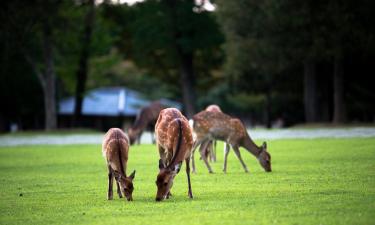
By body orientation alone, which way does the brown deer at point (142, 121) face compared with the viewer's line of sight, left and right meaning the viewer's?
facing to the left of the viewer

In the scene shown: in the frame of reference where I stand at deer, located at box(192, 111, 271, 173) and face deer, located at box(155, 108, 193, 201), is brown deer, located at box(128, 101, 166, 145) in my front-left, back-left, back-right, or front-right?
back-right

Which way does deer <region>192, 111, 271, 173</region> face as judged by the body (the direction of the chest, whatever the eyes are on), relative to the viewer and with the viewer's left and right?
facing to the right of the viewer

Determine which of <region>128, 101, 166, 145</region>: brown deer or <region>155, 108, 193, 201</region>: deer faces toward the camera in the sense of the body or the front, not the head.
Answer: the deer

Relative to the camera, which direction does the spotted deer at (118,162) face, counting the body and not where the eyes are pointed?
toward the camera

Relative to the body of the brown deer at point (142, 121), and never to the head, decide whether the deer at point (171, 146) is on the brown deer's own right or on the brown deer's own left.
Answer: on the brown deer's own left

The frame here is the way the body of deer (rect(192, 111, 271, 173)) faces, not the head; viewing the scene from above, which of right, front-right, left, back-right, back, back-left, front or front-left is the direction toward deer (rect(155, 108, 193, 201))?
right

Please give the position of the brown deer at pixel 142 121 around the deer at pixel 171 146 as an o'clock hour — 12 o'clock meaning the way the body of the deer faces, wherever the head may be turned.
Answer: The brown deer is roughly at 6 o'clock from the deer.

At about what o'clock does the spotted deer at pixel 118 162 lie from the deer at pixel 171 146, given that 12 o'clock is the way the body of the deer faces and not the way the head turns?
The spotted deer is roughly at 3 o'clock from the deer.

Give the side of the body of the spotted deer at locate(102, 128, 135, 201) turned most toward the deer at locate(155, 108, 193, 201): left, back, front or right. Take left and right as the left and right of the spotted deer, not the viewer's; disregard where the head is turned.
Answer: left

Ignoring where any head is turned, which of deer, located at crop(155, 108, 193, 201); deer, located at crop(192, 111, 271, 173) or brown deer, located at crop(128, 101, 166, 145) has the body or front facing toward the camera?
deer, located at crop(155, 108, 193, 201)

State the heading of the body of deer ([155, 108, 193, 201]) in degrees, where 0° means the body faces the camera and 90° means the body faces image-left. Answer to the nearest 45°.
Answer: approximately 0°

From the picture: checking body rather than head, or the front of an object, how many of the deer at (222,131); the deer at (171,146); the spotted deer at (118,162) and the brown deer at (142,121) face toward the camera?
2

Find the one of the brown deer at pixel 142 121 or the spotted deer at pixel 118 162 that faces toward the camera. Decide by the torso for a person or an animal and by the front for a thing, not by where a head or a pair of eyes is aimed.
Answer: the spotted deer at pixel 118 162

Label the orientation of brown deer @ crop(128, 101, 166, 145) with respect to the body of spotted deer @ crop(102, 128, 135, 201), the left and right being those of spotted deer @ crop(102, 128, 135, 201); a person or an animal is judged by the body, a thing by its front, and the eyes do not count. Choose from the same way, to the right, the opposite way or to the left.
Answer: to the right
